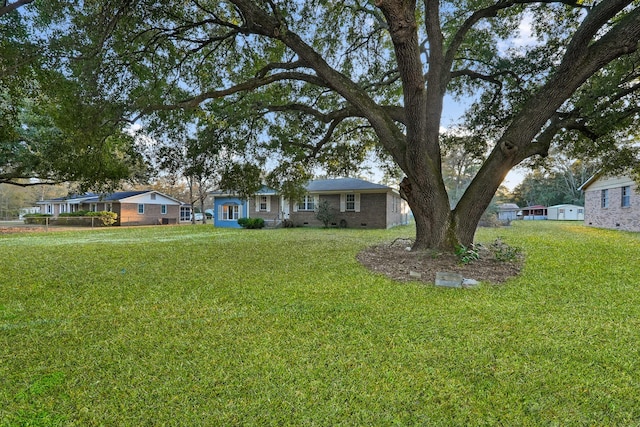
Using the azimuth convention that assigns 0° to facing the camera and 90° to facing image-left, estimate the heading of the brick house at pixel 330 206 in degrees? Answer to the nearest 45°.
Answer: approximately 0°

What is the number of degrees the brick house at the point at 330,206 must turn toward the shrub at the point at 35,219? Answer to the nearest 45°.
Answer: approximately 90° to its right

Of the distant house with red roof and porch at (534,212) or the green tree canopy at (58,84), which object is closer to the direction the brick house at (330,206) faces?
the green tree canopy

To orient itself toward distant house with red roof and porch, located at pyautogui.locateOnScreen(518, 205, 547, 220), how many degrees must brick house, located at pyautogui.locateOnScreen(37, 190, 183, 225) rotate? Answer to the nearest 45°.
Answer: approximately 135° to its left

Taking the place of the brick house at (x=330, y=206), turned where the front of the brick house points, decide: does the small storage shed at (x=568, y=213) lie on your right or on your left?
on your left

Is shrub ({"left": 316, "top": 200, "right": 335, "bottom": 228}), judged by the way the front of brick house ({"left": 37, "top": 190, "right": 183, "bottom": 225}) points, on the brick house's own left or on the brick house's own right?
on the brick house's own left

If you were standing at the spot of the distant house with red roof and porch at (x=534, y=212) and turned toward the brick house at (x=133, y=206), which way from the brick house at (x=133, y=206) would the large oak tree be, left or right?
left
